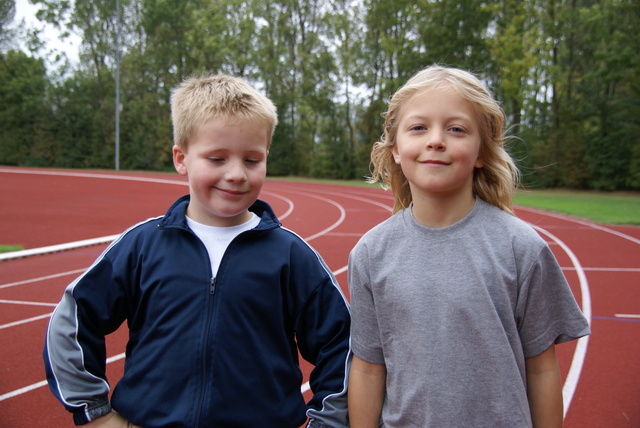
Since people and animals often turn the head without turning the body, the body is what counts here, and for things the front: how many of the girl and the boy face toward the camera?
2

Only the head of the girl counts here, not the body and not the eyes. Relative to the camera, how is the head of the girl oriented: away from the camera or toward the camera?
toward the camera

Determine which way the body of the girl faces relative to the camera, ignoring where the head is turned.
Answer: toward the camera

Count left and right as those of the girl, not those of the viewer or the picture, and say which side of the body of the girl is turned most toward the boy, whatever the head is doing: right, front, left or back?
right

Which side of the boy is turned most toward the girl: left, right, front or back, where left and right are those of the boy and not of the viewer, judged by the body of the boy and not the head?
left
